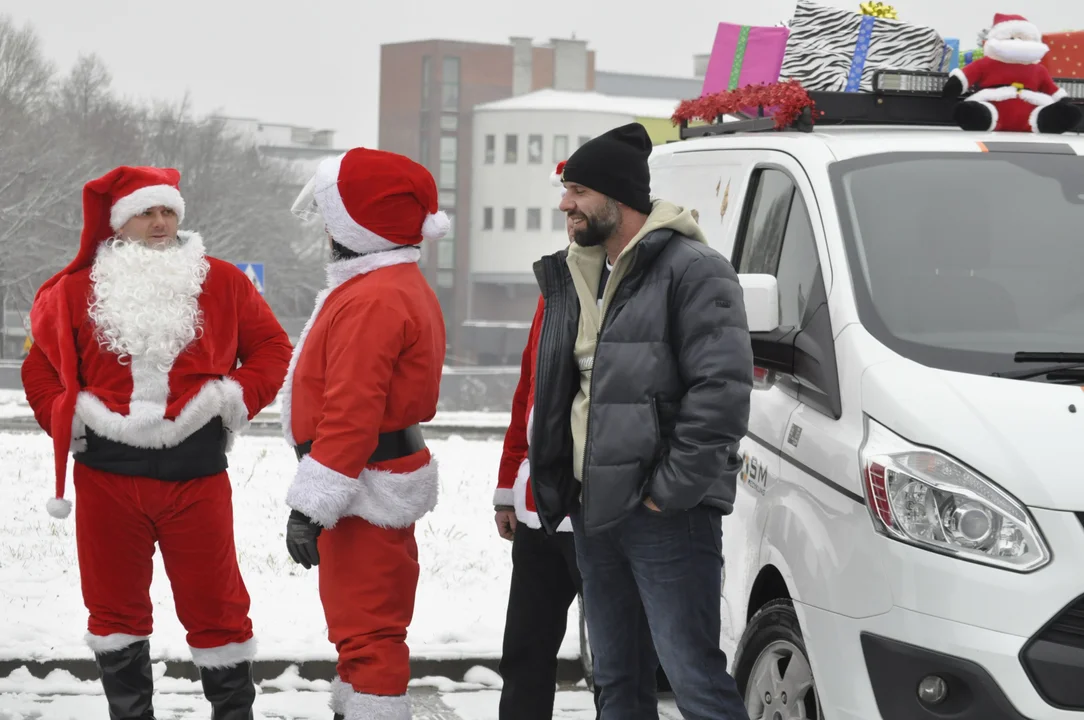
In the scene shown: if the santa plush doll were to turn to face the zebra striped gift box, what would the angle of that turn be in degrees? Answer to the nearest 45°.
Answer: approximately 135° to its right

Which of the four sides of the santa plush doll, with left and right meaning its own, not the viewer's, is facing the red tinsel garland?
right

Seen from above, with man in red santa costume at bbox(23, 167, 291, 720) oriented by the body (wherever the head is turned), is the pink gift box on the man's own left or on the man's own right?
on the man's own left

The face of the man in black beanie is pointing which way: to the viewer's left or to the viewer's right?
to the viewer's left

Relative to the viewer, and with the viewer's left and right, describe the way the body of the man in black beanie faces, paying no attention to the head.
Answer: facing the viewer and to the left of the viewer

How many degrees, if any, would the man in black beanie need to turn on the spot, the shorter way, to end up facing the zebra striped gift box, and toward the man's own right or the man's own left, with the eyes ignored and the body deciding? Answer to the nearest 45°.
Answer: approximately 135° to the man's own right

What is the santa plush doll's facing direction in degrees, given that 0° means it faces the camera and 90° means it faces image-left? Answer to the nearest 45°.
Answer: approximately 0°

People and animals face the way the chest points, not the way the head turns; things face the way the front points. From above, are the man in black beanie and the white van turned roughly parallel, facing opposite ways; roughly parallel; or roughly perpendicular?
roughly perpendicular

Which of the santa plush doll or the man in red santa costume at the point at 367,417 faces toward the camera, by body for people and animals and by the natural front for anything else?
the santa plush doll

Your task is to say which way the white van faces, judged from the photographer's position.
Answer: facing the viewer and to the right of the viewer

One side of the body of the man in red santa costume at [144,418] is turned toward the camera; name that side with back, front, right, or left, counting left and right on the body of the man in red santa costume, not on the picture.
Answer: front

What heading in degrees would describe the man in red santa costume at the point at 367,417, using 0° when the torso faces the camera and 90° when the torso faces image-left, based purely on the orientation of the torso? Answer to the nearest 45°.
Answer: approximately 90°

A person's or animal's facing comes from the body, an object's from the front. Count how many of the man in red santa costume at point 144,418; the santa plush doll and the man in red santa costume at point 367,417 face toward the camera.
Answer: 2

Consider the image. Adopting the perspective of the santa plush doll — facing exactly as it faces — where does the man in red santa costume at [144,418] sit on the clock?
The man in red santa costume is roughly at 2 o'clock from the santa plush doll.
